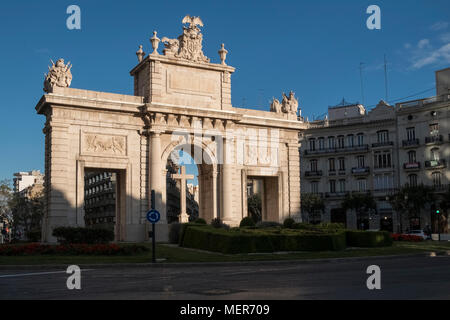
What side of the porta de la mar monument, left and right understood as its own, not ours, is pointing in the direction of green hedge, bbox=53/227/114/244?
right

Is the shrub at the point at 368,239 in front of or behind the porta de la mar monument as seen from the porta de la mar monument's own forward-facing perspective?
in front

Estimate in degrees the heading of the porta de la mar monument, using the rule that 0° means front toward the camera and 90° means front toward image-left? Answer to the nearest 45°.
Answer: approximately 315°

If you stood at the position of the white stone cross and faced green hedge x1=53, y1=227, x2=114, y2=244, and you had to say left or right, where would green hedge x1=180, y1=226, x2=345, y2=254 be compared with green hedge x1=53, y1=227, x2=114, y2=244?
left
